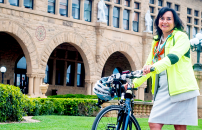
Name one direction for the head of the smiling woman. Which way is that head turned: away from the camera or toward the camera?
toward the camera

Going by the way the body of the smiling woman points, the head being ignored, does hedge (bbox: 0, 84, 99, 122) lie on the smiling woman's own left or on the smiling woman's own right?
on the smiling woman's own right

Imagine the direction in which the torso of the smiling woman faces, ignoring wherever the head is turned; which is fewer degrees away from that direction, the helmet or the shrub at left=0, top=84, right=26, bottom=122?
the helmet

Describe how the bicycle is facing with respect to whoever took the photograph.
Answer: facing the viewer and to the left of the viewer

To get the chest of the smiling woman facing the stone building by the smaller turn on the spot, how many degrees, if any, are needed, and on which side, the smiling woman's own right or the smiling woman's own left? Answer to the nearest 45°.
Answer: approximately 135° to the smiling woman's own right

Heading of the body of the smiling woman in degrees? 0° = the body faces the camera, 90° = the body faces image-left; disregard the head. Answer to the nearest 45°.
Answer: approximately 45°

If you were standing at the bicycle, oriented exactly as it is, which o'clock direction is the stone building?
The stone building is roughly at 4 o'clock from the bicycle.
